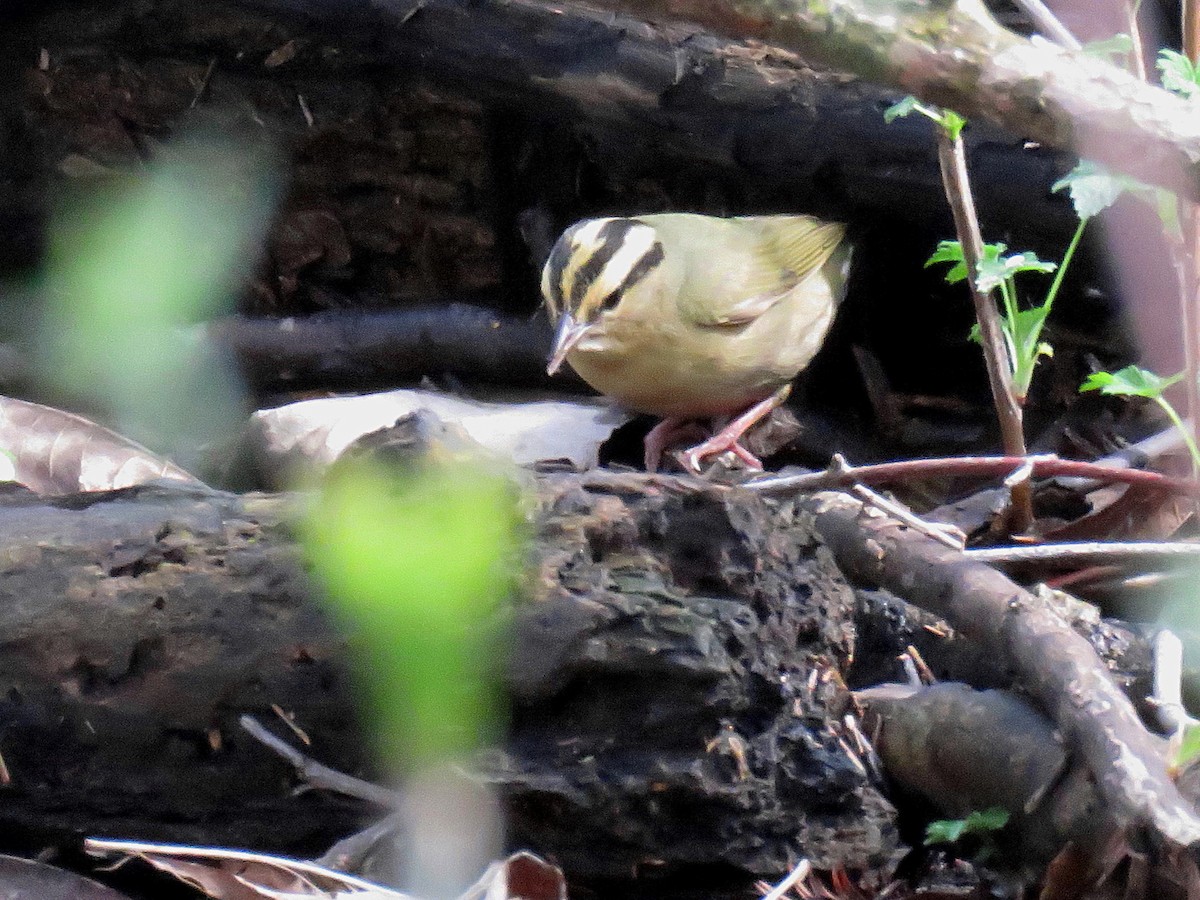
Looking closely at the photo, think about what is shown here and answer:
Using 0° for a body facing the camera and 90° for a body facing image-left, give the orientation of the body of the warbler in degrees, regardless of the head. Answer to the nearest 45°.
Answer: approximately 45°

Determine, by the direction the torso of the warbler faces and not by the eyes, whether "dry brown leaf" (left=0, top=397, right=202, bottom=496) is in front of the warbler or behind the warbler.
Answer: in front

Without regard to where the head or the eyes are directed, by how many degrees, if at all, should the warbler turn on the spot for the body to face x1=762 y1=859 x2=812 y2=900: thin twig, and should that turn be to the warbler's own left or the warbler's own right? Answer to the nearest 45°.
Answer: approximately 45° to the warbler's own left

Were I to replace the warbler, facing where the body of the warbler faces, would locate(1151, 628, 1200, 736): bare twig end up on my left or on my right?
on my left

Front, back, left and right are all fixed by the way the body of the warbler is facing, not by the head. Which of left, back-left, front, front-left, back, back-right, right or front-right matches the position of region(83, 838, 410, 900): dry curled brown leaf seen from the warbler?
front-left

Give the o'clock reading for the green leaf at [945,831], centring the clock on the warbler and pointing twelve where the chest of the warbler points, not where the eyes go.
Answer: The green leaf is roughly at 10 o'clock from the warbler.

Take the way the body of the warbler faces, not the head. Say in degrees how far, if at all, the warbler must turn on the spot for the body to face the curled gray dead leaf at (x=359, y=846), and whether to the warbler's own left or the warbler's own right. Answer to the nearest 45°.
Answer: approximately 45° to the warbler's own left

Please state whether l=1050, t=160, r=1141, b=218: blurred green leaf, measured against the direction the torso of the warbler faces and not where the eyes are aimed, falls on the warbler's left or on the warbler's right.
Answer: on the warbler's left
